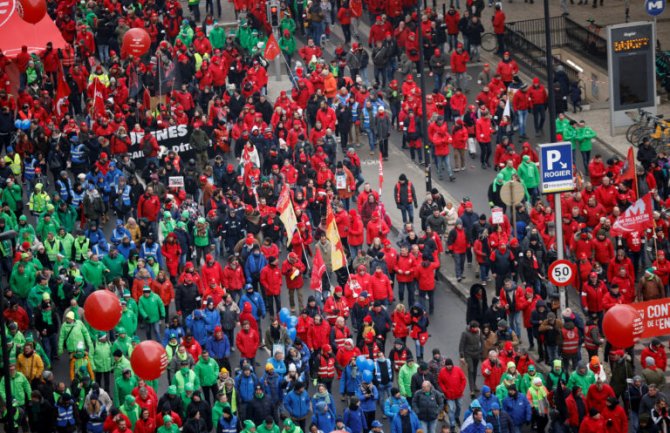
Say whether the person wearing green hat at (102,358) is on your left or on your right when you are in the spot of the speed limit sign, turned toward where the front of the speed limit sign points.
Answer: on your right

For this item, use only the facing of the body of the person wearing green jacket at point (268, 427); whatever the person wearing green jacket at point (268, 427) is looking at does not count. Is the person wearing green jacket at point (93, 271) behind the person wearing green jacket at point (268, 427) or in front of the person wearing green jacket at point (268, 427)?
behind

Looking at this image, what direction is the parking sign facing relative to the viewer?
toward the camera

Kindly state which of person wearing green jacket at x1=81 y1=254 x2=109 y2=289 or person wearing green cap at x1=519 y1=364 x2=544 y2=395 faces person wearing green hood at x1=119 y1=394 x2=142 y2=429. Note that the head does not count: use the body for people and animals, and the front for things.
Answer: person wearing green jacket at x1=81 y1=254 x2=109 y2=289

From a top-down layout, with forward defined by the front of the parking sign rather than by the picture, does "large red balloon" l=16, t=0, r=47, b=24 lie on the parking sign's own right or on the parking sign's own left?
on the parking sign's own right

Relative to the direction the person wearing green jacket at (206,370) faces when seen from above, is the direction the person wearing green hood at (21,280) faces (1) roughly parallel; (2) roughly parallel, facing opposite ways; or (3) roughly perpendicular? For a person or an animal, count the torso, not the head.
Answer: roughly parallel

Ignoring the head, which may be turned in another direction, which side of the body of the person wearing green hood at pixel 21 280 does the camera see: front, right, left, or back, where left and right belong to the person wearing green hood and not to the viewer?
front

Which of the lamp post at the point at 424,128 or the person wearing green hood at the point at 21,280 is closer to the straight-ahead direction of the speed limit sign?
the person wearing green hood

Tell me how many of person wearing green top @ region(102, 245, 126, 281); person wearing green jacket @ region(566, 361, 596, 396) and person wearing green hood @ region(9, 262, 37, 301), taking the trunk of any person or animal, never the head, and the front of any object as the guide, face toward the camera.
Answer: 3

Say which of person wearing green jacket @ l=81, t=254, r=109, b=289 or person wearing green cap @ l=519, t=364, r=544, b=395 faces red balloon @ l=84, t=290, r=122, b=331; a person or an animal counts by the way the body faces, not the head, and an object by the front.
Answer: person wearing green jacket @ l=81, t=254, r=109, b=289
